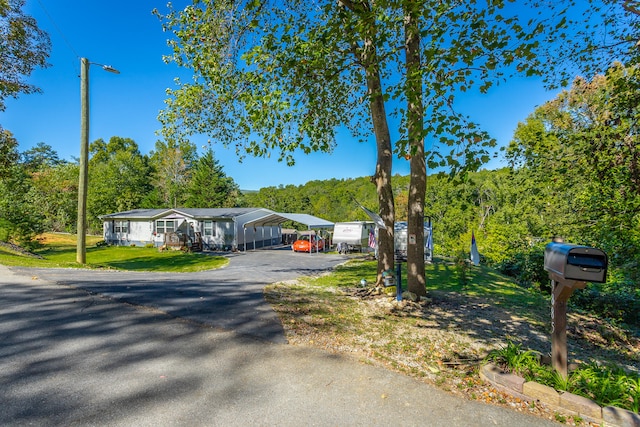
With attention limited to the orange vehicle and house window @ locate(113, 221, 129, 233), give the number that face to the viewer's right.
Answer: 0

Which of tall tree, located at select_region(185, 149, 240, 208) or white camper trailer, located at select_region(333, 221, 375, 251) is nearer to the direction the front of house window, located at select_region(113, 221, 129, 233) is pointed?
the white camper trailer

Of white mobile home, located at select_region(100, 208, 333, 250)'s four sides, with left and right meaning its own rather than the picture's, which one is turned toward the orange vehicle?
left

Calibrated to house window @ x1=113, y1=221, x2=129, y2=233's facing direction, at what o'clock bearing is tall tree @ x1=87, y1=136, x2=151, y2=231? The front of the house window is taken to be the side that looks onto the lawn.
The tall tree is roughly at 6 o'clock from the house window.

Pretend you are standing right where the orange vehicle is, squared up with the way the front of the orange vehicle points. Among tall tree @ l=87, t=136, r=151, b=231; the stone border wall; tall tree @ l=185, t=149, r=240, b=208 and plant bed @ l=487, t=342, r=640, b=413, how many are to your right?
2

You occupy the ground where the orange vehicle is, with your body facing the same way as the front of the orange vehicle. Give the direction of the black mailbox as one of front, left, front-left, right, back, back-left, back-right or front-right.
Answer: front-left

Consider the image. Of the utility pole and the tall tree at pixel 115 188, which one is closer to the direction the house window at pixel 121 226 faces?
the utility pole

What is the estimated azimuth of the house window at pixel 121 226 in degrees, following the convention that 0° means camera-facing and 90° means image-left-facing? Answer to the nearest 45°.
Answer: approximately 0°

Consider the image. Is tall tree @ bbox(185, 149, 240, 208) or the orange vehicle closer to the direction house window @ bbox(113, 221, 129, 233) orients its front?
the orange vehicle
